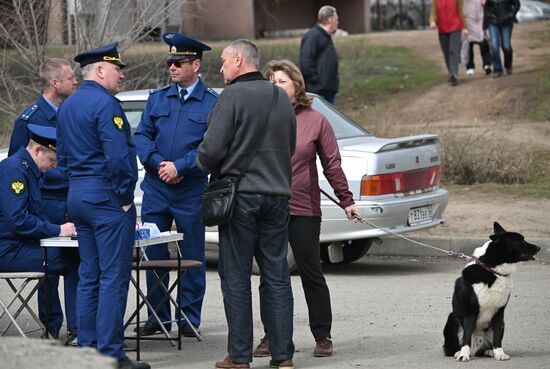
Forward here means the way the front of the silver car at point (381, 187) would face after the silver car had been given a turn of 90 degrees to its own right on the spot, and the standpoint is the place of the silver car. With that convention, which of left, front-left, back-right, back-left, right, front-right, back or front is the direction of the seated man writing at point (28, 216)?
back

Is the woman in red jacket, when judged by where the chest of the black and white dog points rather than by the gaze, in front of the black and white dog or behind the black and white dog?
behind

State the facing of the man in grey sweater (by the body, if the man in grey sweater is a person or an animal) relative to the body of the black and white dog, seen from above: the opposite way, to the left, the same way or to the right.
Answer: the opposite way

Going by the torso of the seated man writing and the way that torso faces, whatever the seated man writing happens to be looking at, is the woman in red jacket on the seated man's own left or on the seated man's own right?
on the seated man's own left

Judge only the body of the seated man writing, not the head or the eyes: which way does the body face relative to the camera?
to the viewer's right

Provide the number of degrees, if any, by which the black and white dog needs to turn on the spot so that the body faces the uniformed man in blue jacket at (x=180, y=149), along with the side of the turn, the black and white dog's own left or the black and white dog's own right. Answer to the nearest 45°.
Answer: approximately 135° to the black and white dog's own right

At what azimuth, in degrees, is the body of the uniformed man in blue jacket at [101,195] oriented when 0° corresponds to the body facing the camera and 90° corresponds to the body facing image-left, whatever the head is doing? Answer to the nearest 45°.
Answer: approximately 225°

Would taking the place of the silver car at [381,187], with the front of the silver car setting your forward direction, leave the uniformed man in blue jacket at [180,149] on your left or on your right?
on your left

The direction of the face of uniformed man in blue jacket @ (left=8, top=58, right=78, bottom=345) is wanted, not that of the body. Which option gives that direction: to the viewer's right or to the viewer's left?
to the viewer's right

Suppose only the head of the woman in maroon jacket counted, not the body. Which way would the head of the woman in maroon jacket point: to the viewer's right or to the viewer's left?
to the viewer's left

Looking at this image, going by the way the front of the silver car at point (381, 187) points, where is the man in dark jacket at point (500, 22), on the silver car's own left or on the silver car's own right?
on the silver car's own right

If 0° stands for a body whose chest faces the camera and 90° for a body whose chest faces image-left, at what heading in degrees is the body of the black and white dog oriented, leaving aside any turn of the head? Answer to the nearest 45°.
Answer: approximately 315°
